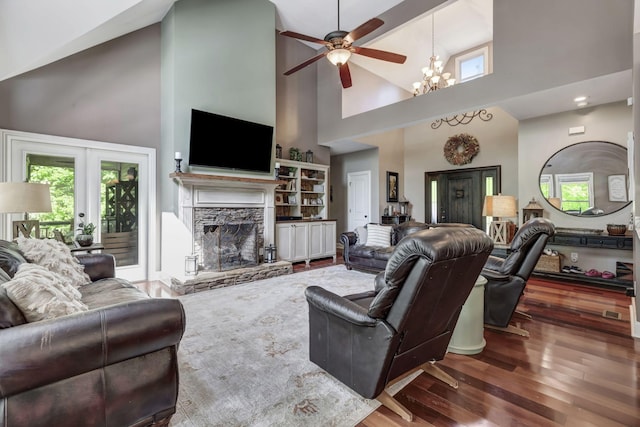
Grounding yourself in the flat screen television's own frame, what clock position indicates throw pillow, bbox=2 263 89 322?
The throw pillow is roughly at 2 o'clock from the flat screen television.

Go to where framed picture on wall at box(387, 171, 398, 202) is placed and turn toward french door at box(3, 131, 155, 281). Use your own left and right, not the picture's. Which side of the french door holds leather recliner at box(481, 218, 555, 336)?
left

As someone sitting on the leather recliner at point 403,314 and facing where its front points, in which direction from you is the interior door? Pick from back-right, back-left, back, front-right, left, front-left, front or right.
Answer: front-right

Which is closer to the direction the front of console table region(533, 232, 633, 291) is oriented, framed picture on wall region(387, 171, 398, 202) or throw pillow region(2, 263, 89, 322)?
the throw pillow

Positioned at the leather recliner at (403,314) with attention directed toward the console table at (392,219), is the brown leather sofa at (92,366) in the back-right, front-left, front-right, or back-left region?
back-left

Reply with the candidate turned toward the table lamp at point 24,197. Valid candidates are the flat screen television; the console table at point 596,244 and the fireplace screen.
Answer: the console table

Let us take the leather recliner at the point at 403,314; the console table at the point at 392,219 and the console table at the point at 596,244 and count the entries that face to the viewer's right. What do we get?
0

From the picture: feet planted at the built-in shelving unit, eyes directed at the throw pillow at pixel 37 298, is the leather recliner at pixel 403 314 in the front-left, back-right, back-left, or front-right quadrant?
front-left

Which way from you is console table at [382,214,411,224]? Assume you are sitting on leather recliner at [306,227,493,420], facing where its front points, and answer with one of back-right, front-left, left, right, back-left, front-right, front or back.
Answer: front-right

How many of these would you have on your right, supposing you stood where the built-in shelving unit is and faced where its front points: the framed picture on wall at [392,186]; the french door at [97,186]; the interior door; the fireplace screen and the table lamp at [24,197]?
3

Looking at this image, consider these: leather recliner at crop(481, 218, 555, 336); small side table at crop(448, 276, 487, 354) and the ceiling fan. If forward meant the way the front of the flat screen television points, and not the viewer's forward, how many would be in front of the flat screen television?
3

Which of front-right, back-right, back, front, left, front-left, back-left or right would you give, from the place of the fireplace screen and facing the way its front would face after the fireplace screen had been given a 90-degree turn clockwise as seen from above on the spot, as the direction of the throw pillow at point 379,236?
back-left

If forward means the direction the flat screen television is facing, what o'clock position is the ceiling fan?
The ceiling fan is roughly at 12 o'clock from the flat screen television.

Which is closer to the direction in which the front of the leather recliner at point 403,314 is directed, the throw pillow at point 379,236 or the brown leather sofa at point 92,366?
the throw pillow

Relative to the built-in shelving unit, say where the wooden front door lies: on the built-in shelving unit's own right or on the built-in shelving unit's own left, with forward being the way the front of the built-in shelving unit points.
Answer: on the built-in shelving unit's own left

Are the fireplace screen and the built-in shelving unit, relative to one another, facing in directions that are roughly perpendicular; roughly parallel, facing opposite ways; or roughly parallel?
roughly parallel

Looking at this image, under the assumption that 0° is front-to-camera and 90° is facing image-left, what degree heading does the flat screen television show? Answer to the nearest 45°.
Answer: approximately 315°

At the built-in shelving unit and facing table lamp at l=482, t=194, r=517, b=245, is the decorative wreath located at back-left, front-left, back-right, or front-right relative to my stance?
front-left

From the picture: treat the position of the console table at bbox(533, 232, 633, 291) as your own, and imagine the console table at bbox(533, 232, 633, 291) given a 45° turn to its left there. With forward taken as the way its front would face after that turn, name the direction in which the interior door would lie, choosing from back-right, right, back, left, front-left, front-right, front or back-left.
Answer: right

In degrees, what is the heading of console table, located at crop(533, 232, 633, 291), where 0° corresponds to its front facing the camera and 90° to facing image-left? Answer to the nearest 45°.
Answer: approximately 45°

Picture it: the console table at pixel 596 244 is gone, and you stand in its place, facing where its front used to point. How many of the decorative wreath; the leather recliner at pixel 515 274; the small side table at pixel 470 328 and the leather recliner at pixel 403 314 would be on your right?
1
